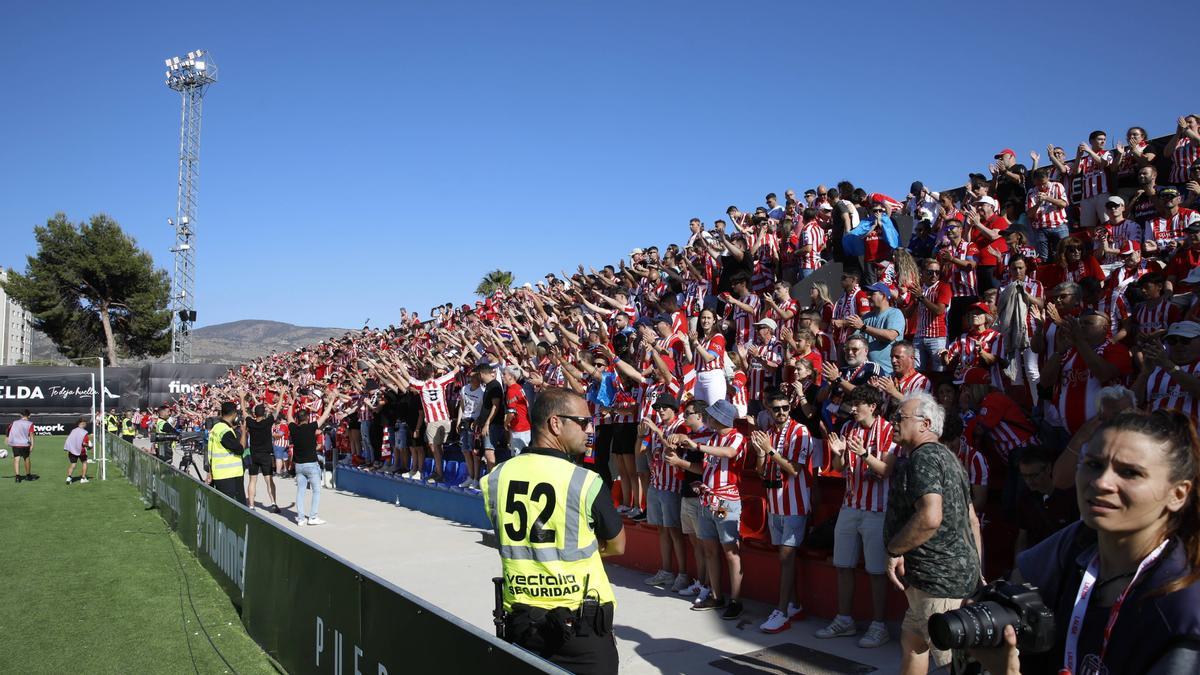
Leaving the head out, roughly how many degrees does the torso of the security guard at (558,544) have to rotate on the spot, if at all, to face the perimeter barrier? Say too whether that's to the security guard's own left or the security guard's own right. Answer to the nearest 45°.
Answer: approximately 90° to the security guard's own left

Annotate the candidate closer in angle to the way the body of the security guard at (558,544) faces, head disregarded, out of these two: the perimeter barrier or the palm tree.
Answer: the palm tree

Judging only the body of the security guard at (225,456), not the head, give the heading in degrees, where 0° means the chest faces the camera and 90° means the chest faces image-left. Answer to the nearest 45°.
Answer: approximately 225°

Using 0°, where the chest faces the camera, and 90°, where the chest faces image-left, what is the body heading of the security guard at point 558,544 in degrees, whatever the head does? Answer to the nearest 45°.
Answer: approximately 225°

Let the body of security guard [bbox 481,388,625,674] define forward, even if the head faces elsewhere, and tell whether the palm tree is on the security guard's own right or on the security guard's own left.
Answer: on the security guard's own left

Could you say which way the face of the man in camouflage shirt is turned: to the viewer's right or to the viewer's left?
to the viewer's left

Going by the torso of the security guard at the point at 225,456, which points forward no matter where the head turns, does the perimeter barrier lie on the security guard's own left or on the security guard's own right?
on the security guard's own right

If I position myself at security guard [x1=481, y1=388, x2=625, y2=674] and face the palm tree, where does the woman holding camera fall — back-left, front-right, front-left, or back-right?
back-right

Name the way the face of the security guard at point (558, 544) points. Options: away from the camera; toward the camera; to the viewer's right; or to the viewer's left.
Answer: to the viewer's right
